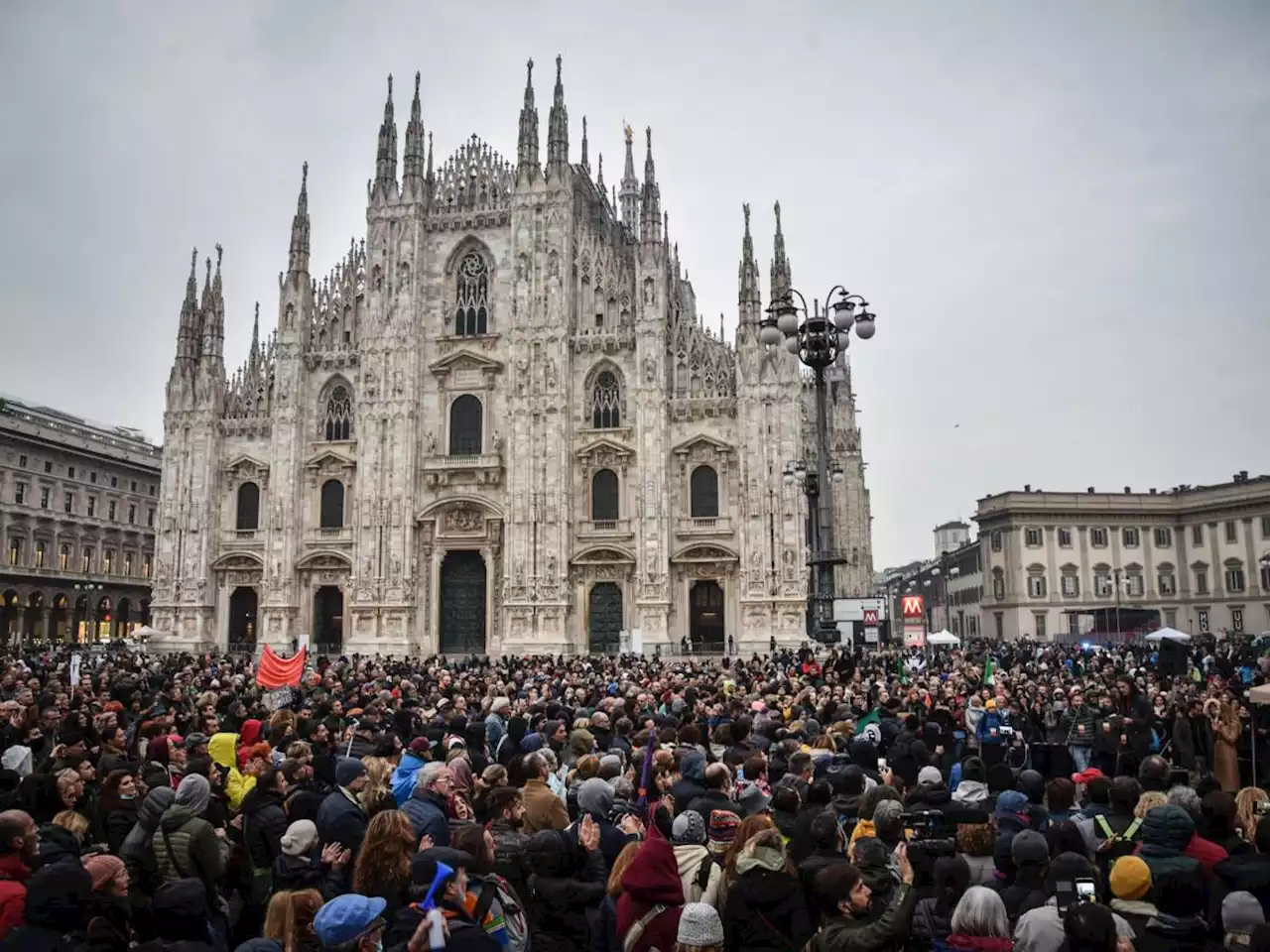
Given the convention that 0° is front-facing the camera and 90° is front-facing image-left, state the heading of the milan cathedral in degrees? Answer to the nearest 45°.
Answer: approximately 0°

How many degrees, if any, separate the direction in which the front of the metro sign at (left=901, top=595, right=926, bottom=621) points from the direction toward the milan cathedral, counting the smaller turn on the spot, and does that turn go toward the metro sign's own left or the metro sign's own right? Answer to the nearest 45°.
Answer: approximately 135° to the metro sign's own right

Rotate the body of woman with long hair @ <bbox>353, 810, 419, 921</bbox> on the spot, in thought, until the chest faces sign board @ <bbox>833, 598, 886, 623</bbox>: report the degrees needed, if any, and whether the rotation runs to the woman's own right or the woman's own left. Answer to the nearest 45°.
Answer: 0° — they already face it

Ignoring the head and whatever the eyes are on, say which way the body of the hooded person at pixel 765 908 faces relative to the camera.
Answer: away from the camera

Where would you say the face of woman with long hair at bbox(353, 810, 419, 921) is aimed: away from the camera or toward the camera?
away from the camera

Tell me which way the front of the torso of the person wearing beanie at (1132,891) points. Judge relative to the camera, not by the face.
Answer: away from the camera

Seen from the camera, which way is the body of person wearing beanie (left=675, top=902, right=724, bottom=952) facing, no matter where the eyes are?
away from the camera

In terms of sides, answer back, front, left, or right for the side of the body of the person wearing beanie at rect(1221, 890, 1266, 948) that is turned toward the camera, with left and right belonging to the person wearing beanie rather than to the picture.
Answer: back

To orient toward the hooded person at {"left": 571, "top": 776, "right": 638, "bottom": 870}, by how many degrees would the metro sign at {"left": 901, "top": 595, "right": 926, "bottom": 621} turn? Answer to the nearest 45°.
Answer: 0° — it already faces them

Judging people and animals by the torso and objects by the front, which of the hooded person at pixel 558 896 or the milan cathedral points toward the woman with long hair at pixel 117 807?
the milan cathedral
